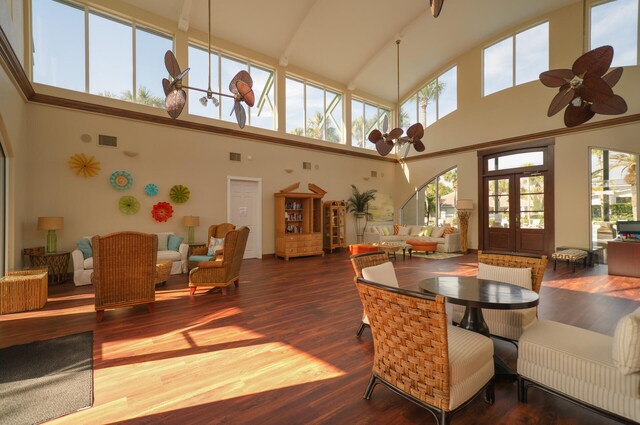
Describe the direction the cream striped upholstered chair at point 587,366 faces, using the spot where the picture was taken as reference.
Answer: facing away from the viewer and to the left of the viewer

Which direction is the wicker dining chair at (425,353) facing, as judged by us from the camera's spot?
facing away from the viewer and to the right of the viewer

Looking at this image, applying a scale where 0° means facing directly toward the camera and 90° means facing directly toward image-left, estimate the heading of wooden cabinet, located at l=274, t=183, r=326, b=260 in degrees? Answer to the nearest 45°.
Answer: approximately 315°

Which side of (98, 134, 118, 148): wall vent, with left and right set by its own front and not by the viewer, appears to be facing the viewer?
front

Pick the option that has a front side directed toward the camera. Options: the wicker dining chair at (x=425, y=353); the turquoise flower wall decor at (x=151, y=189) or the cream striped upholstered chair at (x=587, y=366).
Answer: the turquoise flower wall decor

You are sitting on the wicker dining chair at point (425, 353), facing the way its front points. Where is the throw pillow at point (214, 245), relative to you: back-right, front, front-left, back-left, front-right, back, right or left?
left

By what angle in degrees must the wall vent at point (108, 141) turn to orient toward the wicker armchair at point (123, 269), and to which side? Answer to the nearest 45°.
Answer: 0° — it already faces it

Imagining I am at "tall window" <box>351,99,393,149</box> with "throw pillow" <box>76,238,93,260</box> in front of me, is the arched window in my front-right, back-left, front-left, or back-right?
back-left

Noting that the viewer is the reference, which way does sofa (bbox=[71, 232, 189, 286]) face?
facing the viewer

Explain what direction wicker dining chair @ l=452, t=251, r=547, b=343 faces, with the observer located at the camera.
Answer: facing the viewer and to the left of the viewer

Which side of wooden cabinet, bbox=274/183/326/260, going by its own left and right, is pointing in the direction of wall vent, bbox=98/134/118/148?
right
